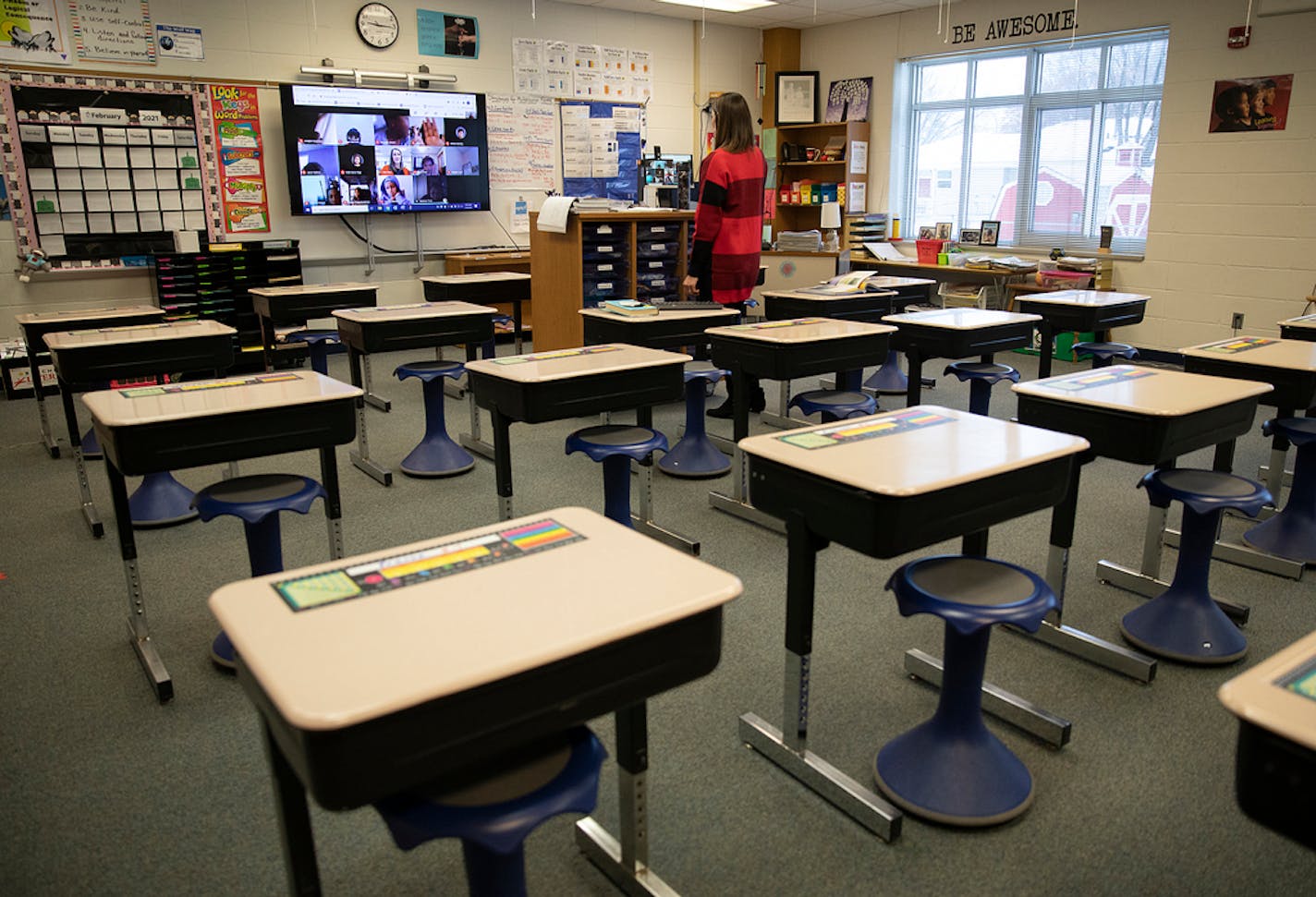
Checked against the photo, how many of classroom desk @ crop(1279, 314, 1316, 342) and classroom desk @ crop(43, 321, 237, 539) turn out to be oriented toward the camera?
2

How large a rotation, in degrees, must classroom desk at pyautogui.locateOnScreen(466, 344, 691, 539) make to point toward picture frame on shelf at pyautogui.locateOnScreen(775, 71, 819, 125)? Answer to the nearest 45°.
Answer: approximately 135° to its left

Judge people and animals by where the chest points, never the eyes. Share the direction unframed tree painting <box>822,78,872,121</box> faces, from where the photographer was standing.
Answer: facing the viewer

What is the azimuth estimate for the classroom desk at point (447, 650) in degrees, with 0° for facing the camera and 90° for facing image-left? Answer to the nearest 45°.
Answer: approximately 315°

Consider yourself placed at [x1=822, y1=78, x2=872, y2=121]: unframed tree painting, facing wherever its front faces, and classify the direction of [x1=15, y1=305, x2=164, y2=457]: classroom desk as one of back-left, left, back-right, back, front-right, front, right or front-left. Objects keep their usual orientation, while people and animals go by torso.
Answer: front-right

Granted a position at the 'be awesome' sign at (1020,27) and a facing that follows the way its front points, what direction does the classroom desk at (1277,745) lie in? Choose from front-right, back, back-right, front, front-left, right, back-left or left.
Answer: front-left

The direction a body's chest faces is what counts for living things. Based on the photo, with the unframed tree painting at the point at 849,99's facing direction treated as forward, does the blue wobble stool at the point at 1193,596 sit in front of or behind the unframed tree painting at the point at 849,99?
in front

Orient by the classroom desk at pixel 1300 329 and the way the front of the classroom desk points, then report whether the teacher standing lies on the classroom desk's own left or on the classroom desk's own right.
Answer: on the classroom desk's own right

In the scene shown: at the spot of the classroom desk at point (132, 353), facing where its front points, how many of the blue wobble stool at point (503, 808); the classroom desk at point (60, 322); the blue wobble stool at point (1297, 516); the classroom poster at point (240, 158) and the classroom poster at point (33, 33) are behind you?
3

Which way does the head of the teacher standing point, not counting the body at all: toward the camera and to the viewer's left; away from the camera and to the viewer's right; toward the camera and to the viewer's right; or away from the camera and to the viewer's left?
away from the camera and to the viewer's left

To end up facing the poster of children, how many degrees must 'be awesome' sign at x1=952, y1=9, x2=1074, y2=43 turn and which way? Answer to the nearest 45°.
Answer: approximately 90° to its left

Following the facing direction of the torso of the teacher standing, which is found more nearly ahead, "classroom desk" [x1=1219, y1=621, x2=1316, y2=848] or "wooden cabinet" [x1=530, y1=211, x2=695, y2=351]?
the wooden cabinet

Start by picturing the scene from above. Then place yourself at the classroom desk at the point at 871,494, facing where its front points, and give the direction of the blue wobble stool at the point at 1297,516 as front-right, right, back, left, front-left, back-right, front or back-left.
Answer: left

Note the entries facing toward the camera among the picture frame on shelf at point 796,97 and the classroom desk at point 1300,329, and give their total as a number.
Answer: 2

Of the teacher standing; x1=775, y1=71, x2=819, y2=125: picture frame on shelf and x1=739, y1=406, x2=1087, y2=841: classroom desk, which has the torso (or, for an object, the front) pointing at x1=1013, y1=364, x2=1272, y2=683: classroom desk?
the picture frame on shelf

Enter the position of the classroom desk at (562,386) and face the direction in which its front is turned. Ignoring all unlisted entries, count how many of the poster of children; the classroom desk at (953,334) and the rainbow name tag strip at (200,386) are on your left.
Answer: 2

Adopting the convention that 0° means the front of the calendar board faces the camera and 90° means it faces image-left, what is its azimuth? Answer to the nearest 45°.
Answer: approximately 315°
